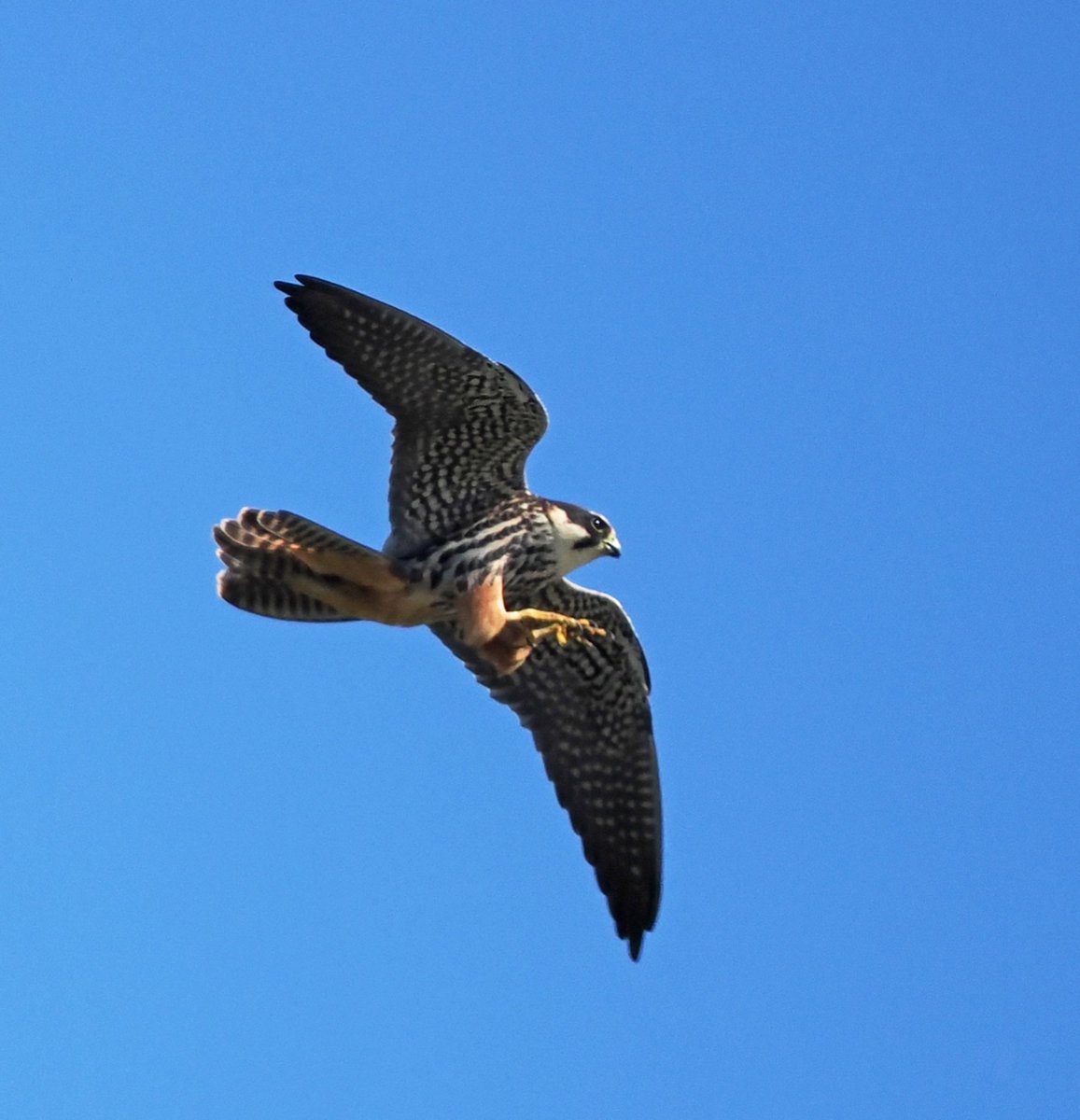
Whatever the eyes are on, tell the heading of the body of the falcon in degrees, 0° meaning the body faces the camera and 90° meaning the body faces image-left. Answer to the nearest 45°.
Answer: approximately 270°
